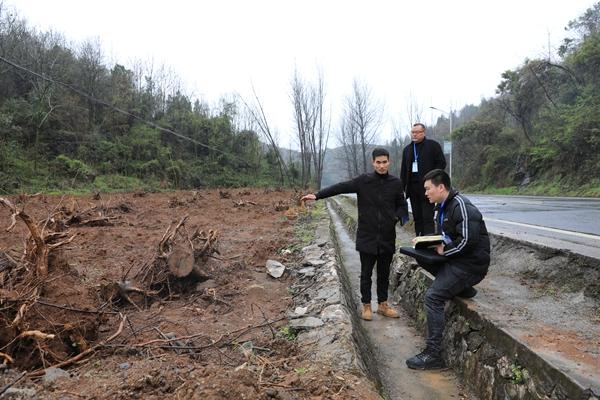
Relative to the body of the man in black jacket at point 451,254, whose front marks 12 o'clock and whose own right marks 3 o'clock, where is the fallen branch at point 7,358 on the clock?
The fallen branch is roughly at 11 o'clock from the man in black jacket.

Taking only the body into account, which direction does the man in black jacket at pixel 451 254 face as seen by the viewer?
to the viewer's left

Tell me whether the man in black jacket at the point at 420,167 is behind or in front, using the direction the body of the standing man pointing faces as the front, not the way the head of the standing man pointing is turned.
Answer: behind

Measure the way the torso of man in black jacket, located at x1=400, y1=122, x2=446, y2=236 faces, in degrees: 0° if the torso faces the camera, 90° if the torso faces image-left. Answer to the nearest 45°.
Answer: approximately 45°

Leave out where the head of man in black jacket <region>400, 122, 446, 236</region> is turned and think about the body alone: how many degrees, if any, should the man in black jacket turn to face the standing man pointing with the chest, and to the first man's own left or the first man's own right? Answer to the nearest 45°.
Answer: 0° — they already face them

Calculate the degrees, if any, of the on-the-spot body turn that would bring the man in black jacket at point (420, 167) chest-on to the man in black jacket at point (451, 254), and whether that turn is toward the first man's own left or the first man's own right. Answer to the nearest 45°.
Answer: approximately 45° to the first man's own left
